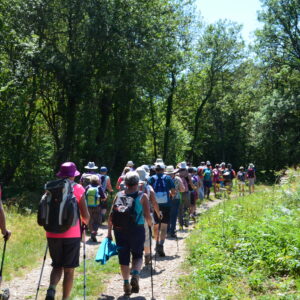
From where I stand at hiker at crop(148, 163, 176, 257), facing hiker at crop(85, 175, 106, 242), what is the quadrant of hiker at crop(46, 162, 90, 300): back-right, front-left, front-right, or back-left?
back-left

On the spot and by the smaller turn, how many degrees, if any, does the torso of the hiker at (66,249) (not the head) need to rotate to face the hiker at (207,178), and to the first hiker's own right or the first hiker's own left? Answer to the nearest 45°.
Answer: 0° — they already face them

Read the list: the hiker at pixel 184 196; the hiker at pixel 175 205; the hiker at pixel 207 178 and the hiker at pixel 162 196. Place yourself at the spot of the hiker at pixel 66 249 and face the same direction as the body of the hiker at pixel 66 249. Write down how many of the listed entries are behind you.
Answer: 0

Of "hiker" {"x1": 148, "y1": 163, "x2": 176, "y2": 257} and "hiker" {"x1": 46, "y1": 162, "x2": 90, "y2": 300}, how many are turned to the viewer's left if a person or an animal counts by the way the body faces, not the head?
0

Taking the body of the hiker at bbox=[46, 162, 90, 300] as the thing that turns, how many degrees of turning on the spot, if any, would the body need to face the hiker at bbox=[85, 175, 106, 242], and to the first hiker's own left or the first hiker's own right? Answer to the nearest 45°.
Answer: approximately 45° to the first hiker's own left

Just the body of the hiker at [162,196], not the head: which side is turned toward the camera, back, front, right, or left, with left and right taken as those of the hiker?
back

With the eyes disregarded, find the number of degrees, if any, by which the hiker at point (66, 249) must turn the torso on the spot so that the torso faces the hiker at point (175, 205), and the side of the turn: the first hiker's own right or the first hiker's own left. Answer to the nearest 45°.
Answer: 0° — they already face them

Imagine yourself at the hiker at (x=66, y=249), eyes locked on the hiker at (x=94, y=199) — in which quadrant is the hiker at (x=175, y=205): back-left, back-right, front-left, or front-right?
front-right

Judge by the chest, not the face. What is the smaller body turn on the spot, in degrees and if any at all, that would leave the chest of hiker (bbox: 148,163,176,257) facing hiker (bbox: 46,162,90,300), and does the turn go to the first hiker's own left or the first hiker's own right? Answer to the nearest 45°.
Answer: approximately 180°

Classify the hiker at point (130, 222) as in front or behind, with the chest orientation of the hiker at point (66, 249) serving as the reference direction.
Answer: in front

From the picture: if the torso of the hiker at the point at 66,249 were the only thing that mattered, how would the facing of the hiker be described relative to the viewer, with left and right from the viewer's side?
facing away from the viewer and to the right of the viewer

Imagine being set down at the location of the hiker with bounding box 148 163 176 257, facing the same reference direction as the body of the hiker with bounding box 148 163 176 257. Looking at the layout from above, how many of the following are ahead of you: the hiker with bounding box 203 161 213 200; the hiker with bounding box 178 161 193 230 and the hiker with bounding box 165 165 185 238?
3

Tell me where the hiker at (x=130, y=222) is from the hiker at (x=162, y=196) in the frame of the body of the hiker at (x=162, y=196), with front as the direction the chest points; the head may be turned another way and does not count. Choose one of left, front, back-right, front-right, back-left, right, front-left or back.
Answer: back

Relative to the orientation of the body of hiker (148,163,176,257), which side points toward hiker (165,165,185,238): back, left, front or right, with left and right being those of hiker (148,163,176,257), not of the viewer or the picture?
front

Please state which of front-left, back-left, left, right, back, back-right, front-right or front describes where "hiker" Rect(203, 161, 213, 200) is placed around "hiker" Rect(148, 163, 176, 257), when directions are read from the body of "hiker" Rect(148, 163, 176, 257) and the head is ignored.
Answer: front

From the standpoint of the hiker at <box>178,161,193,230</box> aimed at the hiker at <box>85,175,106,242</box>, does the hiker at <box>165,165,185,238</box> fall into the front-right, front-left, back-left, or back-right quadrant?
front-left

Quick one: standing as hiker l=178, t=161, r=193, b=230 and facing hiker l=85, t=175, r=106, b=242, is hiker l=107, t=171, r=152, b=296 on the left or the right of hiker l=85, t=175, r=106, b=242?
left

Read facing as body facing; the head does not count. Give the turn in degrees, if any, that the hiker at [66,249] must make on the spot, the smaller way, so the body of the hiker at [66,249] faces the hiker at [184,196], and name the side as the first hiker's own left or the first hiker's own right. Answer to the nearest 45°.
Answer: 0° — they already face them
